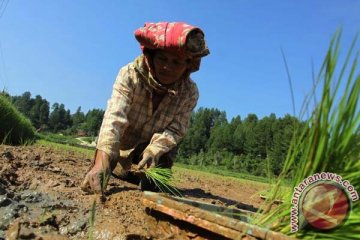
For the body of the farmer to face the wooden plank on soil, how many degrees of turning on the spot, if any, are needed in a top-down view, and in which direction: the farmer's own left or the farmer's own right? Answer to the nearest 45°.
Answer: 0° — they already face it

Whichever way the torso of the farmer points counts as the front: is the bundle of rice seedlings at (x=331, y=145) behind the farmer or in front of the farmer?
in front

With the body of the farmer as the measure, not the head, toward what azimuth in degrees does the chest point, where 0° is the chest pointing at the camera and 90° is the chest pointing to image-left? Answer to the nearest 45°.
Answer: approximately 0°
